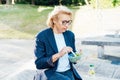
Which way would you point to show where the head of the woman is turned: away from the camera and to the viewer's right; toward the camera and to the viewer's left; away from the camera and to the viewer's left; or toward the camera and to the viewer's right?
toward the camera and to the viewer's right

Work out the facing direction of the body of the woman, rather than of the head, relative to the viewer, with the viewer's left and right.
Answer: facing the viewer and to the right of the viewer
